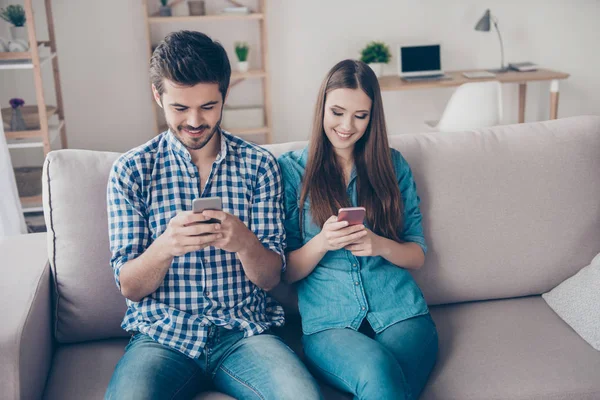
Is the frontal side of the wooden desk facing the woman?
yes

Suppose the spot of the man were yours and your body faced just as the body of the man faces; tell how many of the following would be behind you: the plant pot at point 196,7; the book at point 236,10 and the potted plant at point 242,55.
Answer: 3

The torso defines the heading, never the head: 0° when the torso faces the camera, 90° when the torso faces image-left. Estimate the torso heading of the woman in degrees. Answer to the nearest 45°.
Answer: approximately 0°

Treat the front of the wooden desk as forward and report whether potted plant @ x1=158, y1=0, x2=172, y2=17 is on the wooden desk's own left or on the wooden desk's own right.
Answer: on the wooden desk's own right

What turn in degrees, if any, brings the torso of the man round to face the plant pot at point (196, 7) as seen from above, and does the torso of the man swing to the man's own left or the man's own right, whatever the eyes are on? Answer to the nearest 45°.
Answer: approximately 180°

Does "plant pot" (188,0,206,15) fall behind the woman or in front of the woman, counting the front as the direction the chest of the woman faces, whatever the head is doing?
behind

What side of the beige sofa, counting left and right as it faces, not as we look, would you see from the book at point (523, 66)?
back

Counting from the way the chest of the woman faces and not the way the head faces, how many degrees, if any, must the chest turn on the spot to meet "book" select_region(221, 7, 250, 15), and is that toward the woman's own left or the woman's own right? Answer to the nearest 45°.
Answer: approximately 180°
